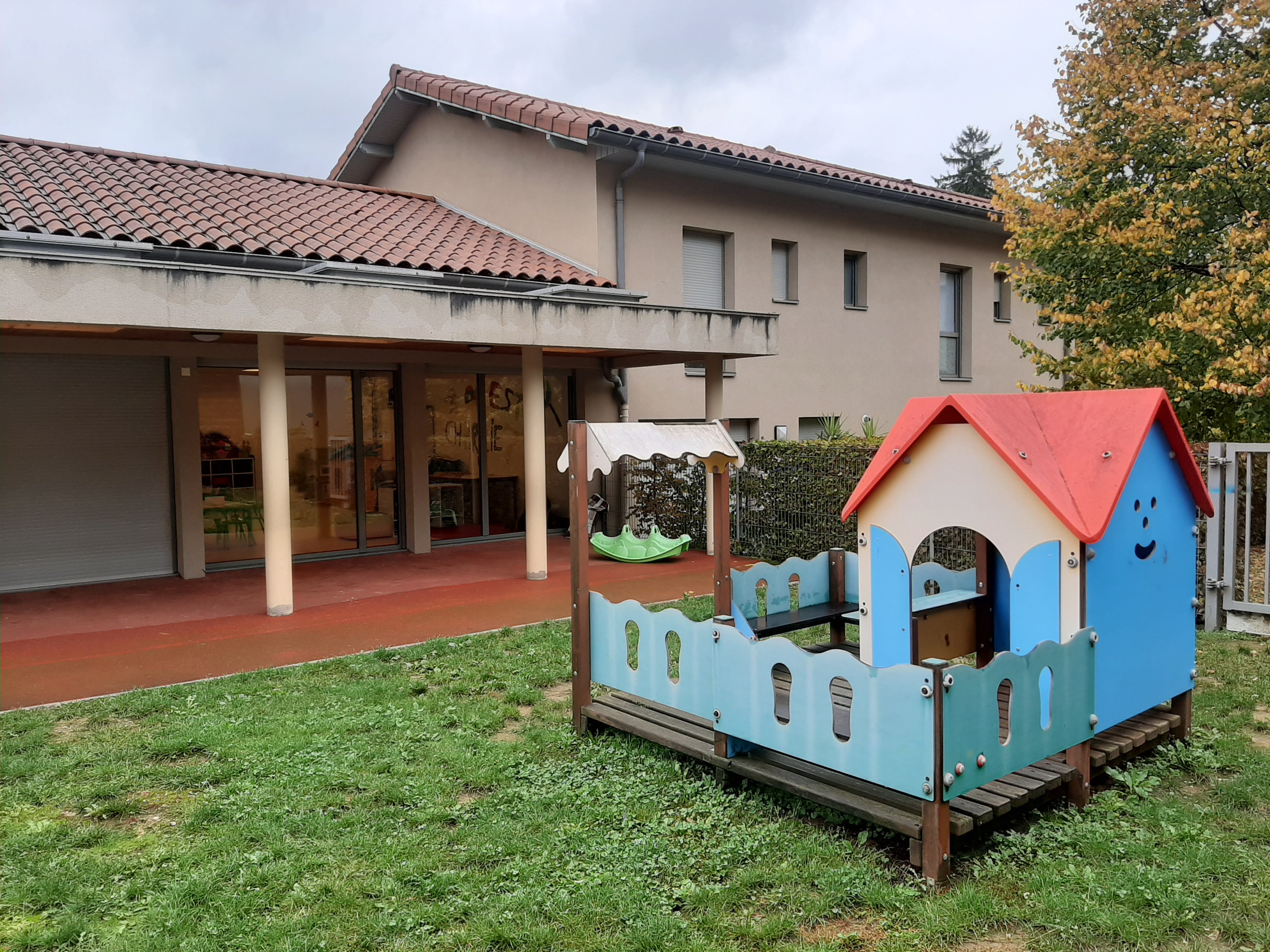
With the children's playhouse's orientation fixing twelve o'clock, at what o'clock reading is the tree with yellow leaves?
The tree with yellow leaves is roughly at 5 o'clock from the children's playhouse.

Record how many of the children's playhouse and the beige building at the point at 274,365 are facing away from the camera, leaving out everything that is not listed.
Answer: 0

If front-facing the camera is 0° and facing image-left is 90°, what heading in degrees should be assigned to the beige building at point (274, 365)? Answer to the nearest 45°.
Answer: approximately 315°

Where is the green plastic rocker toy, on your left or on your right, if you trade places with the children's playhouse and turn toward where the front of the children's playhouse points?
on your right

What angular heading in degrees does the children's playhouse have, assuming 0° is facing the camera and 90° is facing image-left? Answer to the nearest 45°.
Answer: approximately 45°

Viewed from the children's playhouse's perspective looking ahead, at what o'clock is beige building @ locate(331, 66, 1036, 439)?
The beige building is roughly at 4 o'clock from the children's playhouse.
